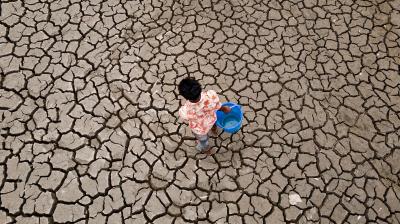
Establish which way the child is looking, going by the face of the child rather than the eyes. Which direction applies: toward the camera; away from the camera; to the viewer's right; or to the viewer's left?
away from the camera

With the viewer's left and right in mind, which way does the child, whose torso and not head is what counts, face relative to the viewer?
facing away from the viewer and to the left of the viewer
